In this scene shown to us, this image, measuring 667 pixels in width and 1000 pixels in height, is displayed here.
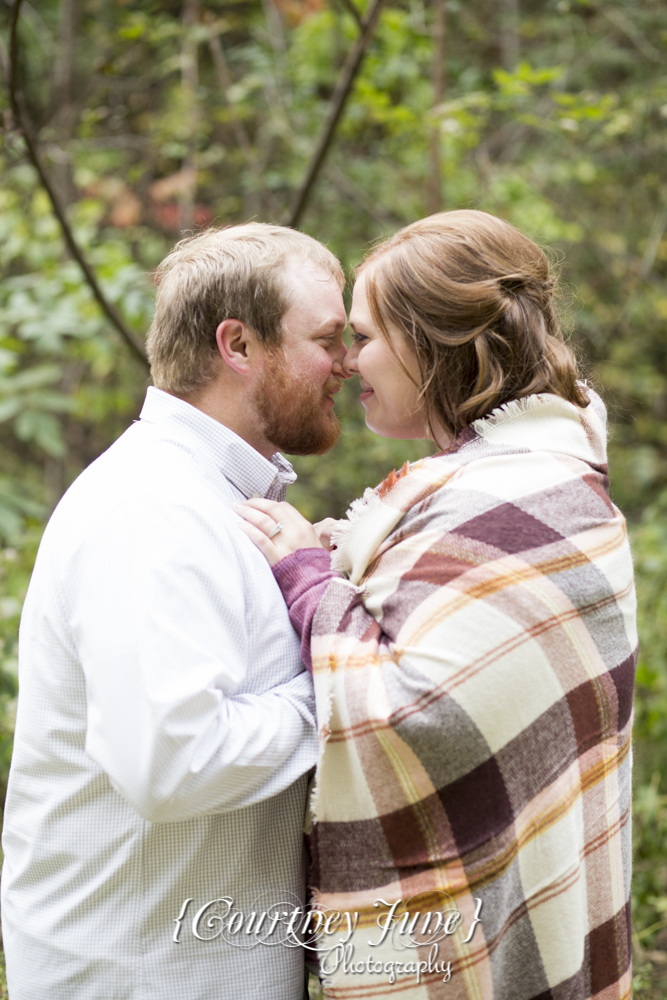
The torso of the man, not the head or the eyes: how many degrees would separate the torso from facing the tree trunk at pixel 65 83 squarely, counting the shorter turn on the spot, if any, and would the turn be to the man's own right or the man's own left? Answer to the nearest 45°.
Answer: approximately 90° to the man's own left

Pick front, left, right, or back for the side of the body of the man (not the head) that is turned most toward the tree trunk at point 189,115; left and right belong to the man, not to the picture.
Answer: left

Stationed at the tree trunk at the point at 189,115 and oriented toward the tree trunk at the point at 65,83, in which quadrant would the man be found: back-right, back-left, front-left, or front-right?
back-left

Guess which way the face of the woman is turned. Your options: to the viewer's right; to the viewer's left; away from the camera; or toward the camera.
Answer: to the viewer's left

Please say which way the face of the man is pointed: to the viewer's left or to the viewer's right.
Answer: to the viewer's right

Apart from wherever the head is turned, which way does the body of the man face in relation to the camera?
to the viewer's right
